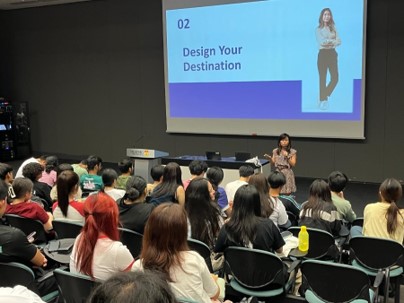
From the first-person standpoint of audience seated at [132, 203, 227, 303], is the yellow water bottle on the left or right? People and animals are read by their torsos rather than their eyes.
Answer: on their right

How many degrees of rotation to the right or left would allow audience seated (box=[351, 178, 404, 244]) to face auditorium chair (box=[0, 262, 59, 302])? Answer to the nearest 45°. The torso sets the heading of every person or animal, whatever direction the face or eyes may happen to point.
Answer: approximately 135° to their left

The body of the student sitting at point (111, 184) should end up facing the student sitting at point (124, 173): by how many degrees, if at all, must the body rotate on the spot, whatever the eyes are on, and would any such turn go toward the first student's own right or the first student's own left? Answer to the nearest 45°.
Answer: approximately 45° to the first student's own left

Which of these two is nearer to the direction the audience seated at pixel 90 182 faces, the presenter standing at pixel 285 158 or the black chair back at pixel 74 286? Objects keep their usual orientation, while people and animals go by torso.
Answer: the presenter standing

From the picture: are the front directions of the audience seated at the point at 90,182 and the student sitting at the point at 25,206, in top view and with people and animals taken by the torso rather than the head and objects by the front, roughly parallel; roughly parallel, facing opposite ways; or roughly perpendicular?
roughly parallel

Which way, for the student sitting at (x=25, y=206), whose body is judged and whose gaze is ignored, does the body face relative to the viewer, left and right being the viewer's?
facing away from the viewer and to the right of the viewer

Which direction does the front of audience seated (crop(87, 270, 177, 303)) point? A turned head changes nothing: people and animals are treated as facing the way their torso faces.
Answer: away from the camera

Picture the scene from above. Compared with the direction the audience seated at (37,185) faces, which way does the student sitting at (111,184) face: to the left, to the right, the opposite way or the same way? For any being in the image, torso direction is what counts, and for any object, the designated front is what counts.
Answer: the same way

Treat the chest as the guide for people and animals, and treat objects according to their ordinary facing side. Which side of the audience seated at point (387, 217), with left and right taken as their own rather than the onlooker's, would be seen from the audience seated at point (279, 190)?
left

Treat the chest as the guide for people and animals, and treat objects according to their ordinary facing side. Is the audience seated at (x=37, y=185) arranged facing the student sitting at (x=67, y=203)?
no

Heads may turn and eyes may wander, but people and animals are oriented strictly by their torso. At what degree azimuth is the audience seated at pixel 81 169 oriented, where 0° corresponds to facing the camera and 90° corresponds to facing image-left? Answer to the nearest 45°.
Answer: approximately 225°

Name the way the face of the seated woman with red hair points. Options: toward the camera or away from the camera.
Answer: away from the camera

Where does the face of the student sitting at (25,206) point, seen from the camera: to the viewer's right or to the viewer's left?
to the viewer's right

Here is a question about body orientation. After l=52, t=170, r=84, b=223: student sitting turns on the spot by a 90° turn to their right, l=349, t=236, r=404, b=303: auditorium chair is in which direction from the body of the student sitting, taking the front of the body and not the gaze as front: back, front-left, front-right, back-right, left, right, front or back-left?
front

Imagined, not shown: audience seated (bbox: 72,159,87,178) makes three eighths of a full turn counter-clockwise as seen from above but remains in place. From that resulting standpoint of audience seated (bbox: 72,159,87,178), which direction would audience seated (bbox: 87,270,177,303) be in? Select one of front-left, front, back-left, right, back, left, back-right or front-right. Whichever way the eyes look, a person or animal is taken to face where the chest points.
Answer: left

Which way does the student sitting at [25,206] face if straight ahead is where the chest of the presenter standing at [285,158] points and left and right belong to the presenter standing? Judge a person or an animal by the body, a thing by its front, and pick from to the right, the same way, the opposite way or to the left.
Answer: the opposite way

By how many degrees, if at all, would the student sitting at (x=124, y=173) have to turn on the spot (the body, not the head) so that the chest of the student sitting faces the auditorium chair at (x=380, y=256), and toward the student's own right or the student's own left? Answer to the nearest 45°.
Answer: approximately 90° to the student's own right

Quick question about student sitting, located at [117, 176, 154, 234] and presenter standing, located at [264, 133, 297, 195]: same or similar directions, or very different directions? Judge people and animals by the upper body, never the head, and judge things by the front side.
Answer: very different directions

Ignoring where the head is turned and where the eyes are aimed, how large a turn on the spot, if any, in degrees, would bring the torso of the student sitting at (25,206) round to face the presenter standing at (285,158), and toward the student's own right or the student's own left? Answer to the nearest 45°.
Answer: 0° — they already face them

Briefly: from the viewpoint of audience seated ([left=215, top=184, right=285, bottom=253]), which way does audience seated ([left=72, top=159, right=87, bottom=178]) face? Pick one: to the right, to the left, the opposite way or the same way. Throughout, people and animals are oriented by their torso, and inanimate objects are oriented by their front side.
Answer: the same way

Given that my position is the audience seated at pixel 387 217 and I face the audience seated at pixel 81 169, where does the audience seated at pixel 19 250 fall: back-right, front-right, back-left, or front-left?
front-left

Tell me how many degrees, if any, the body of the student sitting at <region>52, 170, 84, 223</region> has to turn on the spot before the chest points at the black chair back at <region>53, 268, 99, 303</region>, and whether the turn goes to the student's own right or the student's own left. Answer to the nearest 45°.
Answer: approximately 135° to the student's own right

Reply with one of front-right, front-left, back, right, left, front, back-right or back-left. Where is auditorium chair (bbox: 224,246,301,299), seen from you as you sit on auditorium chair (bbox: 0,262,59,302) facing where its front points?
front-right

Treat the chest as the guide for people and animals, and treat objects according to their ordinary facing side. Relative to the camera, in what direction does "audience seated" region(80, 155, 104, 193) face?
facing away from the viewer and to the right of the viewer

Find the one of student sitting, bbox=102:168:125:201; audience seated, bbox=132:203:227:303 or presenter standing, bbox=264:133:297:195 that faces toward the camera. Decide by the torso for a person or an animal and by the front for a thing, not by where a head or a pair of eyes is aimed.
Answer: the presenter standing

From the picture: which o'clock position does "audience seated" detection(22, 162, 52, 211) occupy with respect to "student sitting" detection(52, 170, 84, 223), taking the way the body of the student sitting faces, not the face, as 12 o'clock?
The audience seated is roughly at 10 o'clock from the student sitting.
